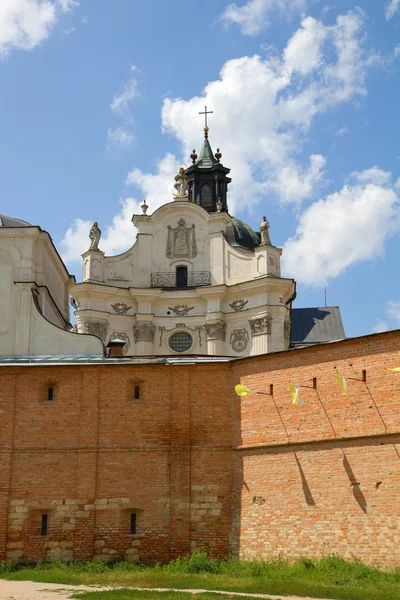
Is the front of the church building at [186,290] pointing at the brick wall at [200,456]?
yes

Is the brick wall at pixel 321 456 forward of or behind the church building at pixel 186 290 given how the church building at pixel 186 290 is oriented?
forward

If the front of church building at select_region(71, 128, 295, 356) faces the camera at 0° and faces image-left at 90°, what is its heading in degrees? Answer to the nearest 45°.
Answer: approximately 0°

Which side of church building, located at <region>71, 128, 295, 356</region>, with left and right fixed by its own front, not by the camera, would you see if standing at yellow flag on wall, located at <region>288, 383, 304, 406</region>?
front

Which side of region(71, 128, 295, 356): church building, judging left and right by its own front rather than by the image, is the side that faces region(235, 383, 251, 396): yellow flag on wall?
front
